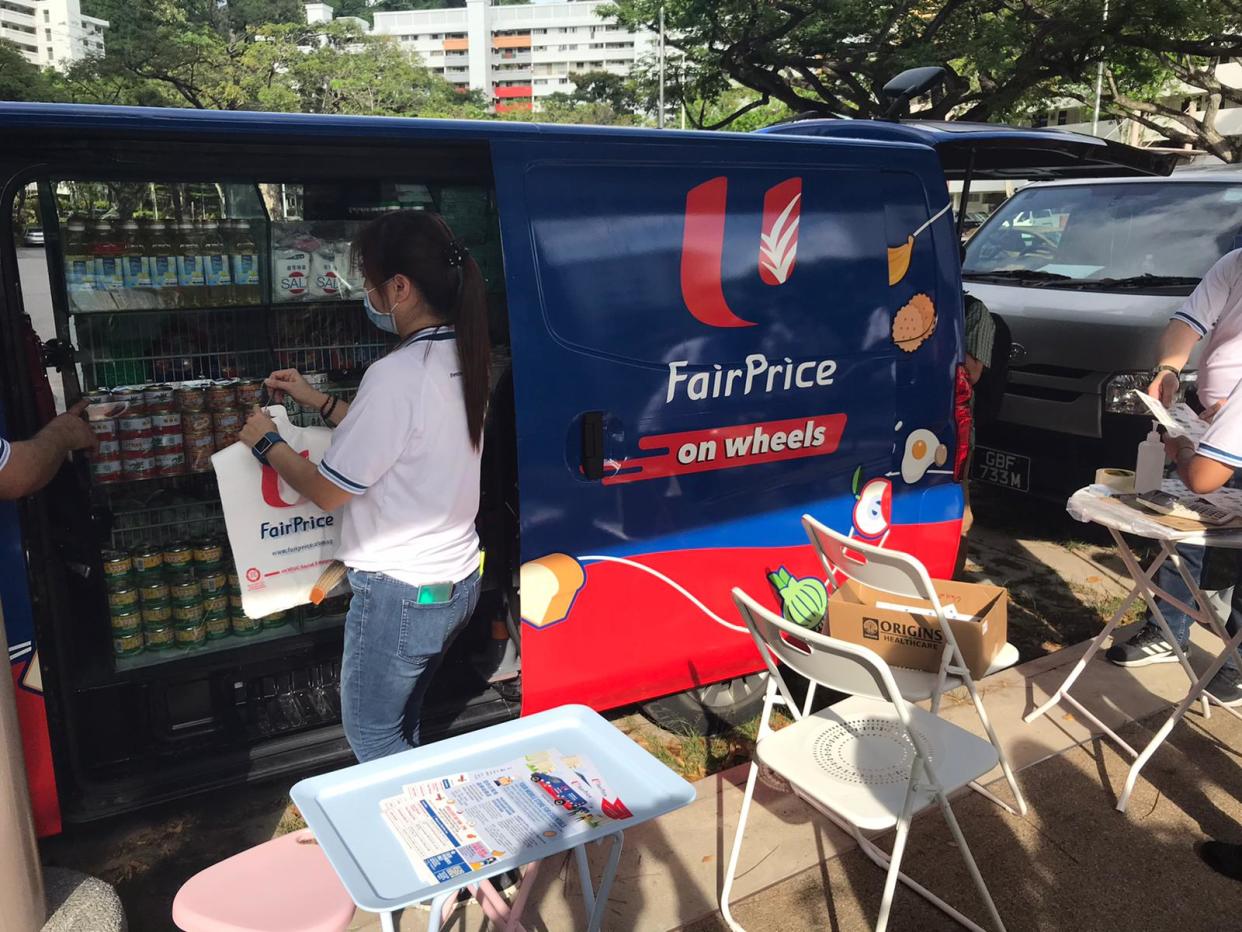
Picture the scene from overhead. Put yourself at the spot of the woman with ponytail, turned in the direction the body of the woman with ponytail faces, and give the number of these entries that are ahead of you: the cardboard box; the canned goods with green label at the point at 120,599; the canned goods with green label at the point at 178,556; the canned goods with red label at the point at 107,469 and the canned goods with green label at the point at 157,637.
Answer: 4

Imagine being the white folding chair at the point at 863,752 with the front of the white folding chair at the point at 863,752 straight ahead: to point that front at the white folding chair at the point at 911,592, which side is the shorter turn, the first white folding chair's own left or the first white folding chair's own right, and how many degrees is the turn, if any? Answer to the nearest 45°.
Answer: approximately 45° to the first white folding chair's own left

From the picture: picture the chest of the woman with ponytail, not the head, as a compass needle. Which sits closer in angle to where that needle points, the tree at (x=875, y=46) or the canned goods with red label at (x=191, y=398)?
the canned goods with red label

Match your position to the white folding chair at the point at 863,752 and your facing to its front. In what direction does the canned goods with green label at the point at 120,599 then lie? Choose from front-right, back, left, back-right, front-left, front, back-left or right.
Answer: back-left

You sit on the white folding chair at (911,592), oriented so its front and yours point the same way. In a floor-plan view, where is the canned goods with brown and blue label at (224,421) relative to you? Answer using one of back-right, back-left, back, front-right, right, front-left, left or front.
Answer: back-left

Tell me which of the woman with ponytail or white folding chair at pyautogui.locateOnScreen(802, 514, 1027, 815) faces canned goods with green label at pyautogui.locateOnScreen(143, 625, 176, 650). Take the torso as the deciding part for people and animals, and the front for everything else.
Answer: the woman with ponytail

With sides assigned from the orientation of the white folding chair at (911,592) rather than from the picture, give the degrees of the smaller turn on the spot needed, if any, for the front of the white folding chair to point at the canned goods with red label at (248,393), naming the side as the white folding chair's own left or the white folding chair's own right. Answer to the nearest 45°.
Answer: approximately 135° to the white folding chair's own left

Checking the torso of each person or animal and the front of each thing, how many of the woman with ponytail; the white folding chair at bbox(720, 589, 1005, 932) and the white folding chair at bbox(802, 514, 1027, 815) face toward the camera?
0

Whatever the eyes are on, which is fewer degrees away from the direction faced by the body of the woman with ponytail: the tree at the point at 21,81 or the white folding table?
the tree

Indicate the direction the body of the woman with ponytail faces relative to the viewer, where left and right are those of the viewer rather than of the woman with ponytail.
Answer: facing away from the viewer and to the left of the viewer

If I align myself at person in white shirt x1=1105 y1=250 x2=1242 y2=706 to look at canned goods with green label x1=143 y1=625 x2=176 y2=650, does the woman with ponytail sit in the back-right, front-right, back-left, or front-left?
front-left

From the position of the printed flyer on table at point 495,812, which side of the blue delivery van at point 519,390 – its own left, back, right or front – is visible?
left

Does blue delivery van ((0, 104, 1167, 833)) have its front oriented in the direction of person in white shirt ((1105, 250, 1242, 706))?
no

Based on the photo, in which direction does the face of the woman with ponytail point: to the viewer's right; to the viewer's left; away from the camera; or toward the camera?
to the viewer's left

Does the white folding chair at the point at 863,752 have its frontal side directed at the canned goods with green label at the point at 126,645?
no

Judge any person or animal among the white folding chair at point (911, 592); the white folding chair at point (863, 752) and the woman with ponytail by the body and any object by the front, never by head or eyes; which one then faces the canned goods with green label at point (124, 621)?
the woman with ponytail
